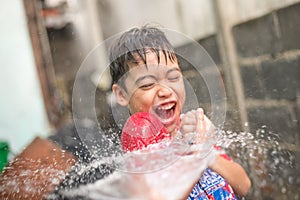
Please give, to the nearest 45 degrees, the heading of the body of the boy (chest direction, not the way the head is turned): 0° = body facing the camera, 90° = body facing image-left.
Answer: approximately 315°
